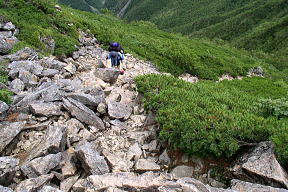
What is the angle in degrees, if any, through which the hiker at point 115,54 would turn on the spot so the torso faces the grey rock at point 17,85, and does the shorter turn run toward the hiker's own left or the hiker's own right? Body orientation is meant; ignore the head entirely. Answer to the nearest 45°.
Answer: approximately 135° to the hiker's own left

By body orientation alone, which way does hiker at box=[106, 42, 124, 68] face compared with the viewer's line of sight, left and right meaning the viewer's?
facing away from the viewer

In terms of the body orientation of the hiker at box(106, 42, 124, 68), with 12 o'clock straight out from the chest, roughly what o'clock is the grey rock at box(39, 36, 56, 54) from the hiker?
The grey rock is roughly at 10 o'clock from the hiker.

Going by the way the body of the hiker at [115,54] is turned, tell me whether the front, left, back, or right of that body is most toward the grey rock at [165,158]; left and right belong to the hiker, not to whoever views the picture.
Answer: back

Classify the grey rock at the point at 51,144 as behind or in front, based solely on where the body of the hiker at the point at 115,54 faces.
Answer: behind

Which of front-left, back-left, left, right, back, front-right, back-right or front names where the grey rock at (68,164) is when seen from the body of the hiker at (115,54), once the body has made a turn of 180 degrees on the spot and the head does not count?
front

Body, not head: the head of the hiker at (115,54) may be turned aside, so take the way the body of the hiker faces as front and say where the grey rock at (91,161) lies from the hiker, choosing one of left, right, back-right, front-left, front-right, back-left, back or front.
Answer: back

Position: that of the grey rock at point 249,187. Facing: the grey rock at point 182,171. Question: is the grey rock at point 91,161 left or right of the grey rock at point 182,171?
left

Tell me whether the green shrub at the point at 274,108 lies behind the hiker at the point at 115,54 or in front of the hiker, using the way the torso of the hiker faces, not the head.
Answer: behind

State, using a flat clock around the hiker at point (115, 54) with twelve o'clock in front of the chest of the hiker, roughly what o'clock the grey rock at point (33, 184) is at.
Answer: The grey rock is roughly at 6 o'clock from the hiker.

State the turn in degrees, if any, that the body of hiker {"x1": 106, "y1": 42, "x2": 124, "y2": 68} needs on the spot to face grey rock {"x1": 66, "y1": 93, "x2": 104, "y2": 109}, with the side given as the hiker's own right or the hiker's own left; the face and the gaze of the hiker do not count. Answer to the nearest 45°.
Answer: approximately 180°
